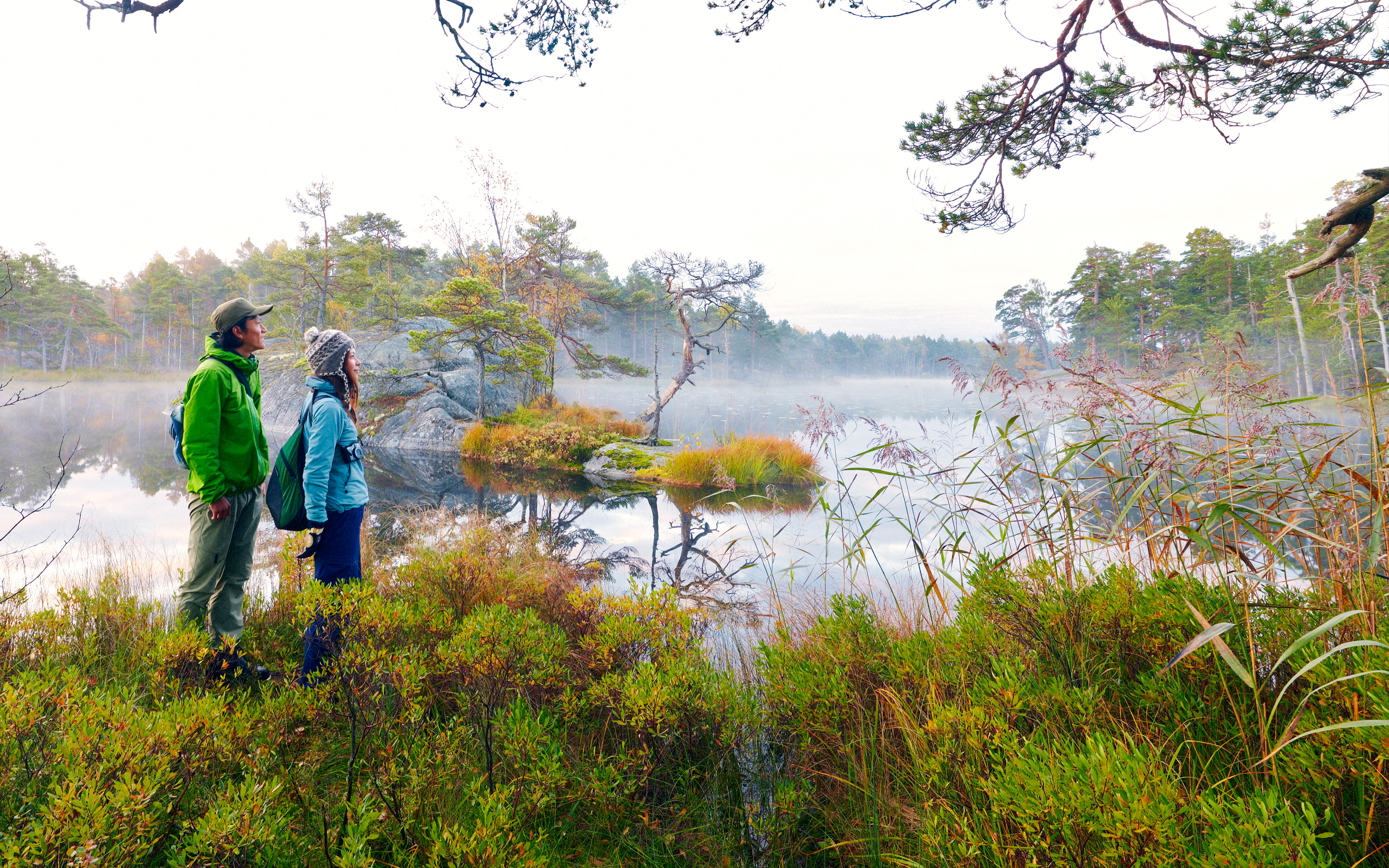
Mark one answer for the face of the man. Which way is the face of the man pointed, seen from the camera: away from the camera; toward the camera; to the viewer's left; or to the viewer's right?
to the viewer's right

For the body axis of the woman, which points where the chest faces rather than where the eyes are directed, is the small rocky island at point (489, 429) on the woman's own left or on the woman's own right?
on the woman's own left

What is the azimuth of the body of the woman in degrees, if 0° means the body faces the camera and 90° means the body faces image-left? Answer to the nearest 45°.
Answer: approximately 270°

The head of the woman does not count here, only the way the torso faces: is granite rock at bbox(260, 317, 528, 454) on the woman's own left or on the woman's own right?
on the woman's own left

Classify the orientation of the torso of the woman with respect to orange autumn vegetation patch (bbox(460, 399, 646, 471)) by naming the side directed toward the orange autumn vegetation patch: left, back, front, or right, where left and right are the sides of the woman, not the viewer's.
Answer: left

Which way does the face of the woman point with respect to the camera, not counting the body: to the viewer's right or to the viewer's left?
to the viewer's right
